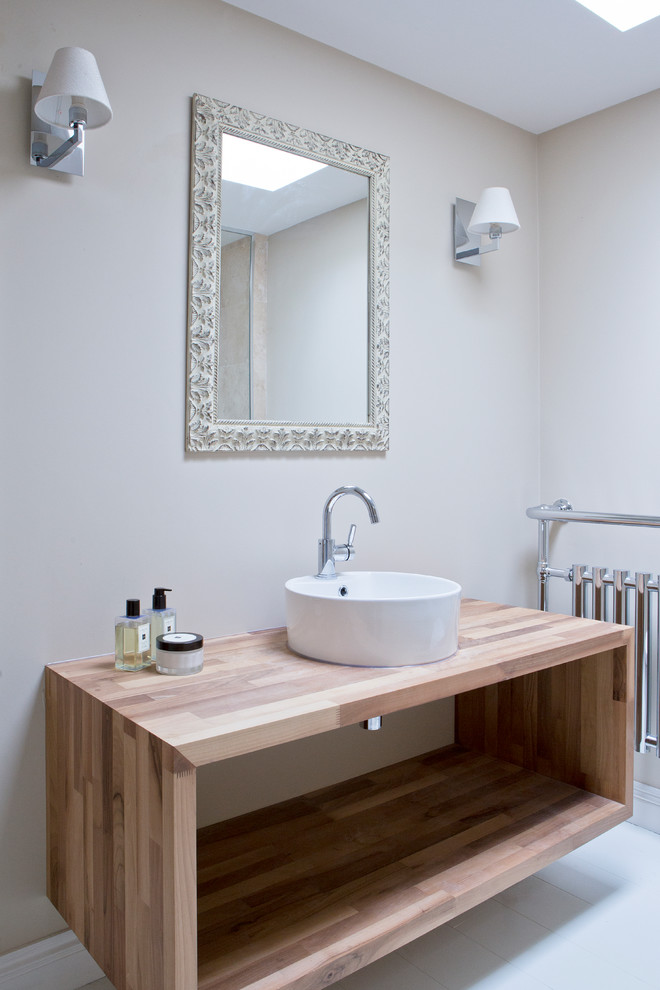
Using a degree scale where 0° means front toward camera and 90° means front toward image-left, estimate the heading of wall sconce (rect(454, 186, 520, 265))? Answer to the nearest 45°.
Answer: approximately 315°

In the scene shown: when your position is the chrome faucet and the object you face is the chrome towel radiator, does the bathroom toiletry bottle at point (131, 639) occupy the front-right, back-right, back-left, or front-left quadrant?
back-right

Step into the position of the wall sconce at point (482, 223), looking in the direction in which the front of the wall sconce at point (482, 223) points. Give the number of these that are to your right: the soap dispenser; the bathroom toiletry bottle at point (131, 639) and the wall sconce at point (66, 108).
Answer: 3

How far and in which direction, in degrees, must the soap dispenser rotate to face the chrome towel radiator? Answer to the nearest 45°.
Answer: approximately 45° to its left

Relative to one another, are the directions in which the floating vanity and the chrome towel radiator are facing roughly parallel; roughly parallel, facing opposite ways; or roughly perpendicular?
roughly perpendicular

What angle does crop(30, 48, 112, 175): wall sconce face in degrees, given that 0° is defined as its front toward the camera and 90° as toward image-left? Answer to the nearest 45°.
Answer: approximately 315°

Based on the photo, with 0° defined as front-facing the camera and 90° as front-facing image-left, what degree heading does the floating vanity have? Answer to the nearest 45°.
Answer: approximately 315°

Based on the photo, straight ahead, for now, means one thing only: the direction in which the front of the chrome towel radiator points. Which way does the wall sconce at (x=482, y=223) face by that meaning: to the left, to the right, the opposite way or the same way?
to the left

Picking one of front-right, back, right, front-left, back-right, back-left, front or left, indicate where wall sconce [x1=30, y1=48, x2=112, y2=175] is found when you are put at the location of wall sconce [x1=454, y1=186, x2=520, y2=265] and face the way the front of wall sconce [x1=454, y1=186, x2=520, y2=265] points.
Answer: right
